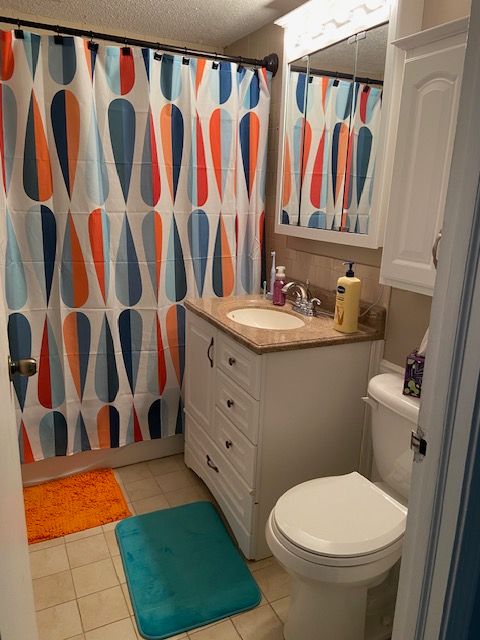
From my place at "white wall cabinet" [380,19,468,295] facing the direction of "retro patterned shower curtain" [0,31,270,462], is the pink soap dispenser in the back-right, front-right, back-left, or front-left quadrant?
front-right

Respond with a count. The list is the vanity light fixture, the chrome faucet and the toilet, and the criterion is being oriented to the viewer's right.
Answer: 0

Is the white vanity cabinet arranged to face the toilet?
no

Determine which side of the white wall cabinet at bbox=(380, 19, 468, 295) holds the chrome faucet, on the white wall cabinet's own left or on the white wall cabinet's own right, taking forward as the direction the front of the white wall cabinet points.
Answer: on the white wall cabinet's own right

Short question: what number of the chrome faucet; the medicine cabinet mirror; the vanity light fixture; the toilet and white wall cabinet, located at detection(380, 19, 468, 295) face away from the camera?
0

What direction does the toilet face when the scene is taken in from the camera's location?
facing the viewer and to the left of the viewer

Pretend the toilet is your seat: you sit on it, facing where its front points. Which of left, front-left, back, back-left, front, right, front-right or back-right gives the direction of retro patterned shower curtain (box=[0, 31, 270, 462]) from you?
right

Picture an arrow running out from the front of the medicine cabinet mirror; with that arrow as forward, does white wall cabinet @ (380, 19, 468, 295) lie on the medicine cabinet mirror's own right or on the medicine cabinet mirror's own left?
on the medicine cabinet mirror's own left

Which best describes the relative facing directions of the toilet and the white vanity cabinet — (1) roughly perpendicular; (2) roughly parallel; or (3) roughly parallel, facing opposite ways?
roughly parallel

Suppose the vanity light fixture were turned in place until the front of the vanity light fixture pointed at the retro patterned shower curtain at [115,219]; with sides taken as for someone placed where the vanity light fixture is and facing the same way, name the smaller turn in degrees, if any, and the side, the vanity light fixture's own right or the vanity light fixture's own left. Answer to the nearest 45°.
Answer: approximately 45° to the vanity light fixture's own right

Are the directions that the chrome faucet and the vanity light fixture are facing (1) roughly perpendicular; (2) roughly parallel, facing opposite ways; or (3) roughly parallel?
roughly parallel

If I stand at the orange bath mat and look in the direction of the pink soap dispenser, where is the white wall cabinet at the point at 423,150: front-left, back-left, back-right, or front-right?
front-right

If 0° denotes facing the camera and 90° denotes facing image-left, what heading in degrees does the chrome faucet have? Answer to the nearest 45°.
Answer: approximately 45°

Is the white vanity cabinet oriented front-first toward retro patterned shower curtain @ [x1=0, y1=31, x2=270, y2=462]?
no

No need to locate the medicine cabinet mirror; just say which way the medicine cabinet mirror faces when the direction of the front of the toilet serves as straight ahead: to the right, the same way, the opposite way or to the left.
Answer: the same way
